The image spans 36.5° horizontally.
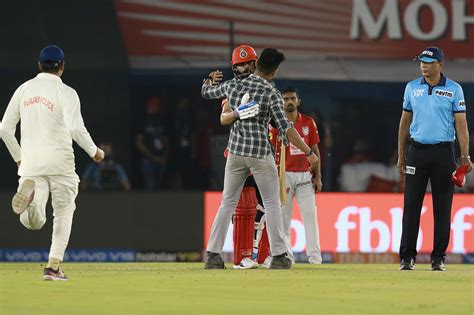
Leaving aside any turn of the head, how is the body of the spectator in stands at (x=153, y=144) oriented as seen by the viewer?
toward the camera

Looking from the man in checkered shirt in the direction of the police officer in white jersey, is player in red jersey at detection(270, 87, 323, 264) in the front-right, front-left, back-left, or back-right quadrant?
back-right

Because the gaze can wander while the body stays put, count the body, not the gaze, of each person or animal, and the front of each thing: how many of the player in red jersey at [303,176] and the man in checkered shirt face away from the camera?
1

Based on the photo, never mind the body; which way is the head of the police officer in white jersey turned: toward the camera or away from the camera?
away from the camera

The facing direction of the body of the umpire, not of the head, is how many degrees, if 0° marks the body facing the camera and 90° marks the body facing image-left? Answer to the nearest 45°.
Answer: approximately 0°

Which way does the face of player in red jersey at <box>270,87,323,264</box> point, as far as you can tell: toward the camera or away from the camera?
toward the camera

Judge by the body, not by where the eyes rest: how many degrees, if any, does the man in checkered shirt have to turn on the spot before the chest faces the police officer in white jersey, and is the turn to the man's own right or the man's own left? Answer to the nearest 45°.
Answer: approximately 135° to the man's own left

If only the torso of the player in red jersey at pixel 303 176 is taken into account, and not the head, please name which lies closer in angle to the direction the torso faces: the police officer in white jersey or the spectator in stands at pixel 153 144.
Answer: the police officer in white jersey

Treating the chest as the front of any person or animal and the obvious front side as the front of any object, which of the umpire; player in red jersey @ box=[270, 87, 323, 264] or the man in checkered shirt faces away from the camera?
the man in checkered shirt

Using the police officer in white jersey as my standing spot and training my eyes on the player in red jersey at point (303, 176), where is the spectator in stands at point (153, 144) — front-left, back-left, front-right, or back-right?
front-left

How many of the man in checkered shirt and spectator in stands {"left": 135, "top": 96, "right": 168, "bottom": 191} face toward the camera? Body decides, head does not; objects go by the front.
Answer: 1

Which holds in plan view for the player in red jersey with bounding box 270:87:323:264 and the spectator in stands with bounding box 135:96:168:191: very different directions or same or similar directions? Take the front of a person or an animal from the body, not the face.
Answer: same or similar directions

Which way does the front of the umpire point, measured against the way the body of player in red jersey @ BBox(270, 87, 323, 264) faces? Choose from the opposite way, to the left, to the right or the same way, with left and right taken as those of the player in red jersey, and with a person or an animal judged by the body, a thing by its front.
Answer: the same way

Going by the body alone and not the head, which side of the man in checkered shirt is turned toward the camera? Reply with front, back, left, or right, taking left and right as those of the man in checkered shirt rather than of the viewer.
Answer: back

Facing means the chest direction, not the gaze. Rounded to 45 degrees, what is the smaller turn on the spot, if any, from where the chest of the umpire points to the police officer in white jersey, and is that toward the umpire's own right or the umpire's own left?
approximately 45° to the umpire's own right

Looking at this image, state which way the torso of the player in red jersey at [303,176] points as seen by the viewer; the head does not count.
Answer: toward the camera

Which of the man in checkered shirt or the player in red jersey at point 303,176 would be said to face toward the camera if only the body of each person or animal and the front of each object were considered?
the player in red jersey

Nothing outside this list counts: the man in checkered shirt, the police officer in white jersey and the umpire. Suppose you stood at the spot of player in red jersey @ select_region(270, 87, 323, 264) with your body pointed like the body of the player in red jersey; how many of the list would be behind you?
0
